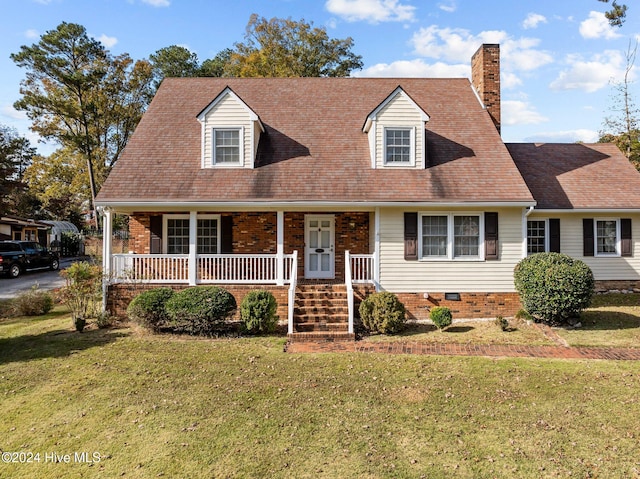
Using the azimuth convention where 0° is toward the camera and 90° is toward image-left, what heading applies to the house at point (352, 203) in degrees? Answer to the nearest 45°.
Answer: approximately 0°

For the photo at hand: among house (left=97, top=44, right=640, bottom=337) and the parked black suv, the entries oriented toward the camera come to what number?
1

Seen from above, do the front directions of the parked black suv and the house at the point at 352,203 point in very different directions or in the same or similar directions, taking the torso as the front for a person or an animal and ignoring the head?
very different directions

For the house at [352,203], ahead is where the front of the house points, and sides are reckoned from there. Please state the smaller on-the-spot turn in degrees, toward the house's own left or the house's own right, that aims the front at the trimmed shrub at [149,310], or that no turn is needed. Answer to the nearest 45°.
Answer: approximately 45° to the house's own right
